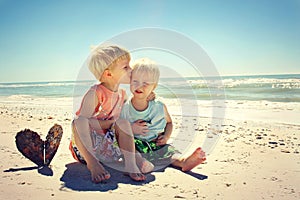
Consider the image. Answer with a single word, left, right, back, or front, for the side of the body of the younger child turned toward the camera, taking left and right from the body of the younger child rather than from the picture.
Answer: front

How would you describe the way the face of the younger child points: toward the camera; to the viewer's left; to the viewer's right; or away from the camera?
toward the camera
